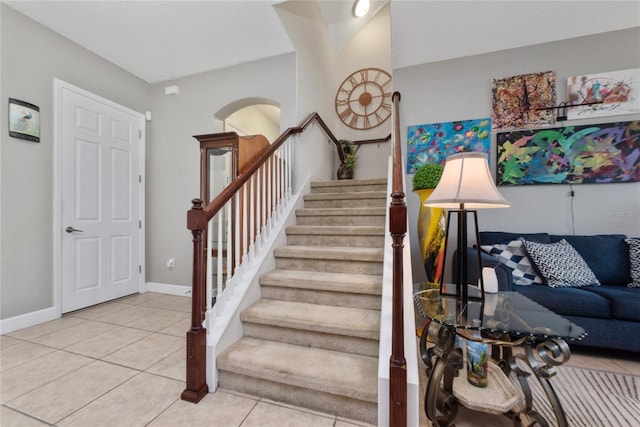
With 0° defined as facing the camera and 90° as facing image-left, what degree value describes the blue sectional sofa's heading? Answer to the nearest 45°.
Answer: approximately 0°

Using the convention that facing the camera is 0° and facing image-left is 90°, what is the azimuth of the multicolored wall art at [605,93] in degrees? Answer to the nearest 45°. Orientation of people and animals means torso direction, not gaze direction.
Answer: approximately 0°

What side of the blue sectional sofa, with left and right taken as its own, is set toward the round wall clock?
right

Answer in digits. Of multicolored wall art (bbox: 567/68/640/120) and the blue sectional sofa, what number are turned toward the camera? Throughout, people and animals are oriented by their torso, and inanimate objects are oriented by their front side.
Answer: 2

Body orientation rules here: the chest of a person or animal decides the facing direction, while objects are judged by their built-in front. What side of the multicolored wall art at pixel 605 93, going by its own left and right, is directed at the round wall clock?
right

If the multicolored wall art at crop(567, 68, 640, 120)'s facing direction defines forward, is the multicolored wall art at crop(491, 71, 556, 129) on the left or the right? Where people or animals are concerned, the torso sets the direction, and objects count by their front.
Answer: on its right

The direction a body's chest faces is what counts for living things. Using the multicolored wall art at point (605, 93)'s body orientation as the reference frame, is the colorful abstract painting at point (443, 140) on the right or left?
on its right

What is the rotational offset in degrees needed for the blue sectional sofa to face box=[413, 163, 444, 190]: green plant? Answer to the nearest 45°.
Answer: approximately 45° to its right
